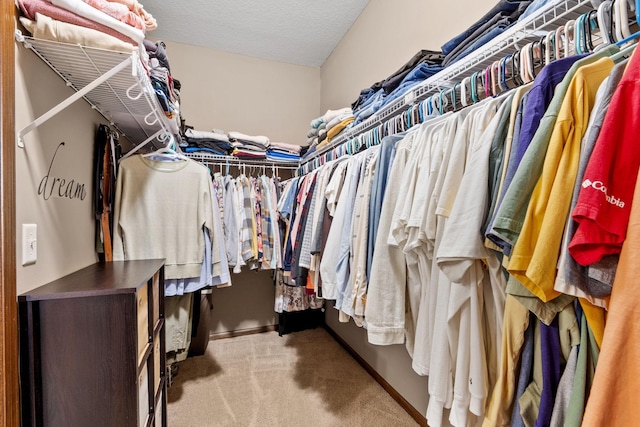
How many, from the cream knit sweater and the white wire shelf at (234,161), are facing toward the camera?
2

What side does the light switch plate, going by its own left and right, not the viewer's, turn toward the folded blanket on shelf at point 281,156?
left

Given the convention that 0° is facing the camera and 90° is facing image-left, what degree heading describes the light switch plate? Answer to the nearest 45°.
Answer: approximately 315°

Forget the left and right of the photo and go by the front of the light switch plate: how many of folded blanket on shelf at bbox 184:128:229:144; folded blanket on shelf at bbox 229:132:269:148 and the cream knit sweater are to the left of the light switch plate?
3

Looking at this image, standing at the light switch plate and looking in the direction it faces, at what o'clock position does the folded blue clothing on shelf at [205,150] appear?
The folded blue clothing on shelf is roughly at 9 o'clock from the light switch plate.

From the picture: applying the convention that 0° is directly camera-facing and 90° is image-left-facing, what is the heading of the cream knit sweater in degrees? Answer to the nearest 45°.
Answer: approximately 0°

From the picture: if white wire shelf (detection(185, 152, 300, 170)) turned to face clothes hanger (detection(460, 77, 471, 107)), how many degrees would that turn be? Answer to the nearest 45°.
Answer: approximately 45° to its left

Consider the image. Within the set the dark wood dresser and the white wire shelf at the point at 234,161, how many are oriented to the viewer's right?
1

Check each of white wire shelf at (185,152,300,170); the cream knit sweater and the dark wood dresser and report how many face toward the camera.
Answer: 2

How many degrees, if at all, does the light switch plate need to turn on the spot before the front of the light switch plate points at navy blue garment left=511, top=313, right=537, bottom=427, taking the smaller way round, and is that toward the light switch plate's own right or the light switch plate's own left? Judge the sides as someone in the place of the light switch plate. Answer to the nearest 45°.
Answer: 0° — it already faces it

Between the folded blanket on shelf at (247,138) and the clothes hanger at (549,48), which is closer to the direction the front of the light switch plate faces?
the clothes hanger

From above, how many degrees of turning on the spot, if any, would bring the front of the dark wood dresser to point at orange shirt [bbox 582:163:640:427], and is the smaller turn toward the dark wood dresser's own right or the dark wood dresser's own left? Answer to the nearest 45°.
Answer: approximately 45° to the dark wood dresser's own right

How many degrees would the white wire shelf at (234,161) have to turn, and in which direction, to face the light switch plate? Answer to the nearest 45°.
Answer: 0° — it already faces it

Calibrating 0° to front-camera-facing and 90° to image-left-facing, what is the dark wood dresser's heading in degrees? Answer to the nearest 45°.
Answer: approximately 270°

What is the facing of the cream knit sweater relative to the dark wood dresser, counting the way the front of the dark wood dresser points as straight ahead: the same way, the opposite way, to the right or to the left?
to the right
